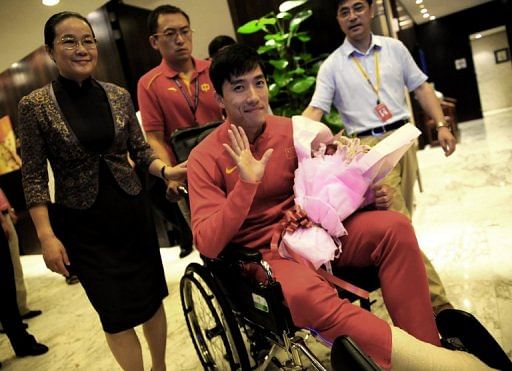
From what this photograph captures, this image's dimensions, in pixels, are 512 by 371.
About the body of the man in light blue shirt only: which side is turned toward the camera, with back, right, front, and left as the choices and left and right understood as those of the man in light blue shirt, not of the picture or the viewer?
front

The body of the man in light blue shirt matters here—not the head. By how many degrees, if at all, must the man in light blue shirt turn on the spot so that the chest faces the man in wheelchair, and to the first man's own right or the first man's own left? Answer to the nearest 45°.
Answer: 0° — they already face them

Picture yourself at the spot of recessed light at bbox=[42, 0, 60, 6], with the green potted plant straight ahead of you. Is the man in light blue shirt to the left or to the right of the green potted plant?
right

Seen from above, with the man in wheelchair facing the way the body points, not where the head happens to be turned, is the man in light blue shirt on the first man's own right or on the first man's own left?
on the first man's own left

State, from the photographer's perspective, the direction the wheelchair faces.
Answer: facing the viewer and to the right of the viewer

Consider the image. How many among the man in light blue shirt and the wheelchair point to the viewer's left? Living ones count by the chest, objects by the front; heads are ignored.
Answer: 0

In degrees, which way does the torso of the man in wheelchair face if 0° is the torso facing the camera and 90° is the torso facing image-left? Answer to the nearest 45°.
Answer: approximately 315°
